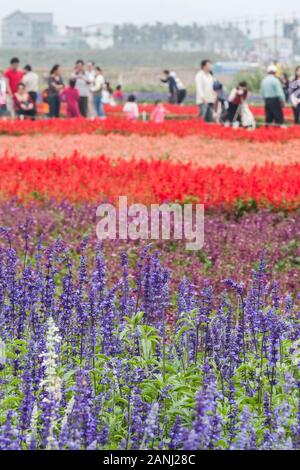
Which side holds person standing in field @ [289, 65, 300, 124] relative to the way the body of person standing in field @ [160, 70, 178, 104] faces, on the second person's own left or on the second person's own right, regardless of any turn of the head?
on the second person's own left

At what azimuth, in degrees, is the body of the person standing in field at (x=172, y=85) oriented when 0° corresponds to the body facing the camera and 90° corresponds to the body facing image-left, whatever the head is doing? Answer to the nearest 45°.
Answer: approximately 90°
